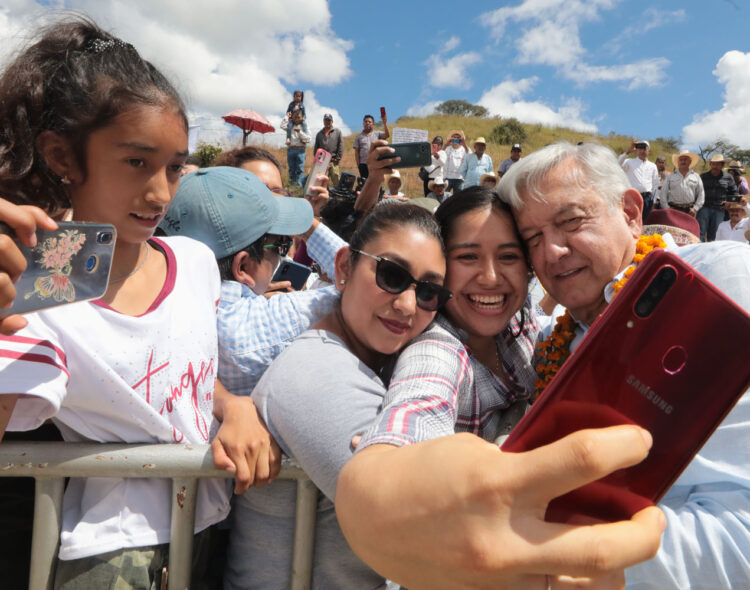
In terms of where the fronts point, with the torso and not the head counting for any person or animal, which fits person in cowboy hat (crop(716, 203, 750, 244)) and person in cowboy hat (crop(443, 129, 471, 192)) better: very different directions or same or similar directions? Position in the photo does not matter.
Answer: same or similar directions

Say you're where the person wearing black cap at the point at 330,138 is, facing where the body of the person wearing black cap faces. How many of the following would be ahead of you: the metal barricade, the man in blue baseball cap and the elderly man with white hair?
3

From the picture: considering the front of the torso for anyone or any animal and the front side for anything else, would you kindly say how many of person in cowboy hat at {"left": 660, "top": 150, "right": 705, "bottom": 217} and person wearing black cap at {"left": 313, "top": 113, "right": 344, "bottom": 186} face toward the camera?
2

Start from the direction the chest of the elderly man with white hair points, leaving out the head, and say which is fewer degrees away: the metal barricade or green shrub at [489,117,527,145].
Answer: the metal barricade

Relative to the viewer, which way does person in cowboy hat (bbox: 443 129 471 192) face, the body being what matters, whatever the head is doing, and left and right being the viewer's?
facing the viewer

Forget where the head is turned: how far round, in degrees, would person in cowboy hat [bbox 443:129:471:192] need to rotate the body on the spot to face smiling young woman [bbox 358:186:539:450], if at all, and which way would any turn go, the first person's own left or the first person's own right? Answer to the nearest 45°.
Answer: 0° — they already face them

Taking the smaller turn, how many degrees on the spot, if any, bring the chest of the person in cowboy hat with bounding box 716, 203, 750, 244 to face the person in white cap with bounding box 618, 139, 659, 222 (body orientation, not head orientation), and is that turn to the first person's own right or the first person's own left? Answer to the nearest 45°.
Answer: approximately 135° to the first person's own right

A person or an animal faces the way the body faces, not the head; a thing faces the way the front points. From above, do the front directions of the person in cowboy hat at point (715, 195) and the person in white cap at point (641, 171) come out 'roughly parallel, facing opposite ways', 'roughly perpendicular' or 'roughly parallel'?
roughly parallel

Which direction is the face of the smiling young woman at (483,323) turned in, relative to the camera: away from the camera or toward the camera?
toward the camera

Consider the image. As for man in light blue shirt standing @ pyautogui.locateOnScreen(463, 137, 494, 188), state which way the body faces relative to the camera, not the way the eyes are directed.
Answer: toward the camera

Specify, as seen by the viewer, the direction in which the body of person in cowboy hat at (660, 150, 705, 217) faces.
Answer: toward the camera

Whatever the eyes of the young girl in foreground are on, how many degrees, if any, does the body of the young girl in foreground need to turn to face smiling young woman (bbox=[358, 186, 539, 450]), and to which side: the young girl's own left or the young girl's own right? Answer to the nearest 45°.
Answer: approximately 45° to the young girl's own left

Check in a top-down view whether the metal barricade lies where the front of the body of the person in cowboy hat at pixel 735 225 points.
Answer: yes

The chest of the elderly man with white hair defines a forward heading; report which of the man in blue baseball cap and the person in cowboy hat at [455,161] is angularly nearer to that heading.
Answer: the man in blue baseball cap

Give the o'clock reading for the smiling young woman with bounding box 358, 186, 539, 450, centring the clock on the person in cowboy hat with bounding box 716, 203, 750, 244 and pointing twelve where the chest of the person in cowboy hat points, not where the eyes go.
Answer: The smiling young woman is roughly at 12 o'clock from the person in cowboy hat.
